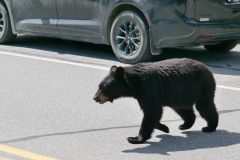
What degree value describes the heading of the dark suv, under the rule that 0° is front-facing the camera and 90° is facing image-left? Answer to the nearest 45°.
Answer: approximately 135°

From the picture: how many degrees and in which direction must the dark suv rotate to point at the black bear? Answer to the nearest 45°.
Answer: approximately 135° to its left
